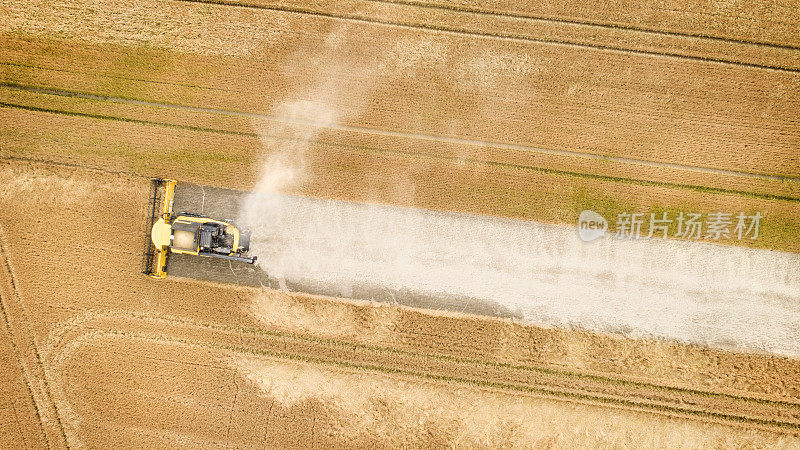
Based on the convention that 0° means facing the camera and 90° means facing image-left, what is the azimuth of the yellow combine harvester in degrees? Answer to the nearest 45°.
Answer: approximately 90°
